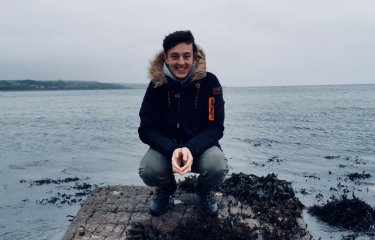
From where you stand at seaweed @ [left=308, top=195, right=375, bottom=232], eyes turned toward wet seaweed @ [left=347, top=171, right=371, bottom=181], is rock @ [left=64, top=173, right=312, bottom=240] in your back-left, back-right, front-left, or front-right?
back-left

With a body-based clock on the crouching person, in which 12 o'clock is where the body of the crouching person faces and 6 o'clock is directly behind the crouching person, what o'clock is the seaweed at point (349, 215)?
The seaweed is roughly at 8 o'clock from the crouching person.

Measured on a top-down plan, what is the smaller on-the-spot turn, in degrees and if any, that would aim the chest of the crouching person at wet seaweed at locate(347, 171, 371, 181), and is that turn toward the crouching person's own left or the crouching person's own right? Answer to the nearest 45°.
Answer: approximately 135° to the crouching person's own left

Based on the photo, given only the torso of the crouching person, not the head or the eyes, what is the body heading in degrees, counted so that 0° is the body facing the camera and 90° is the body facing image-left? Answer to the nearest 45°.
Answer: approximately 0°
